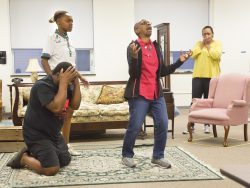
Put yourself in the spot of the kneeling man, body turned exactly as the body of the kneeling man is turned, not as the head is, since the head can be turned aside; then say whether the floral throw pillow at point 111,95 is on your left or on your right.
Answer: on your left

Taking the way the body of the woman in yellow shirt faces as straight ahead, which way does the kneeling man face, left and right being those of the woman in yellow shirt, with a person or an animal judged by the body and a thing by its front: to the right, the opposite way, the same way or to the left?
to the left

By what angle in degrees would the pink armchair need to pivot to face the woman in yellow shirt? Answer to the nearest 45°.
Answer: approximately 90° to its right

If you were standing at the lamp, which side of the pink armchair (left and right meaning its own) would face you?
right

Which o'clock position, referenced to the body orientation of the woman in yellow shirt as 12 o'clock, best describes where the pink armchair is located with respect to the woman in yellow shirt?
The pink armchair is roughly at 11 o'clock from the woman in yellow shirt.

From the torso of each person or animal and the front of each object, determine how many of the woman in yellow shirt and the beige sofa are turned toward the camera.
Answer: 2

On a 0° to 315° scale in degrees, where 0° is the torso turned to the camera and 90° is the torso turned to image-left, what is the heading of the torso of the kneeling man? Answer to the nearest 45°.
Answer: approximately 315°

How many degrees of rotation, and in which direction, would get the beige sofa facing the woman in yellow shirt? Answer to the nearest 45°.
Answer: approximately 90° to its left

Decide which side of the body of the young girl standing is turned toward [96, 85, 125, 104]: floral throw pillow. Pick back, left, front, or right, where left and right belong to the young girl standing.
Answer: left

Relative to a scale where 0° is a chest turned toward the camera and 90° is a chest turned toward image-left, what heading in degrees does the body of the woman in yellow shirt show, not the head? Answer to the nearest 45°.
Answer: approximately 0°
